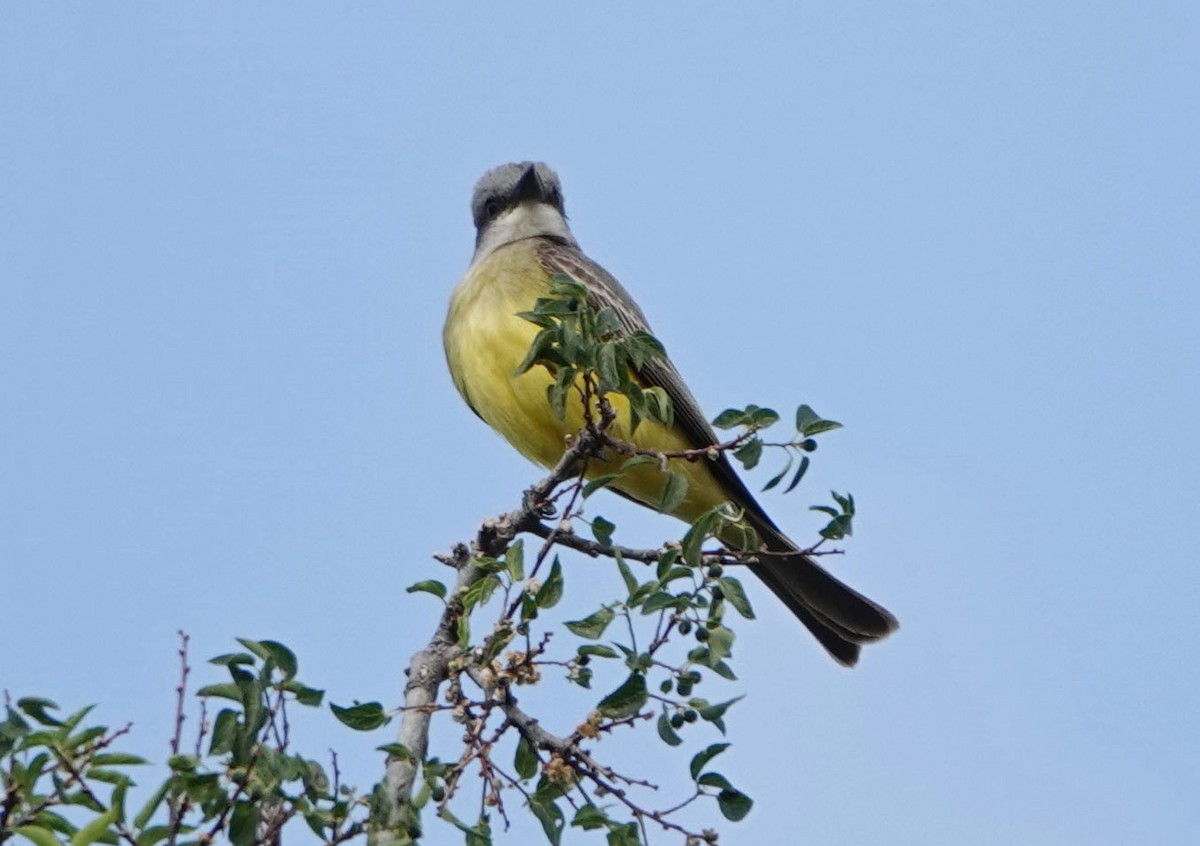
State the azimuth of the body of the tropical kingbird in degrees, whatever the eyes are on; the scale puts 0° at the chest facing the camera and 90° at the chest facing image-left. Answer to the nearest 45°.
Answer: approximately 45°
